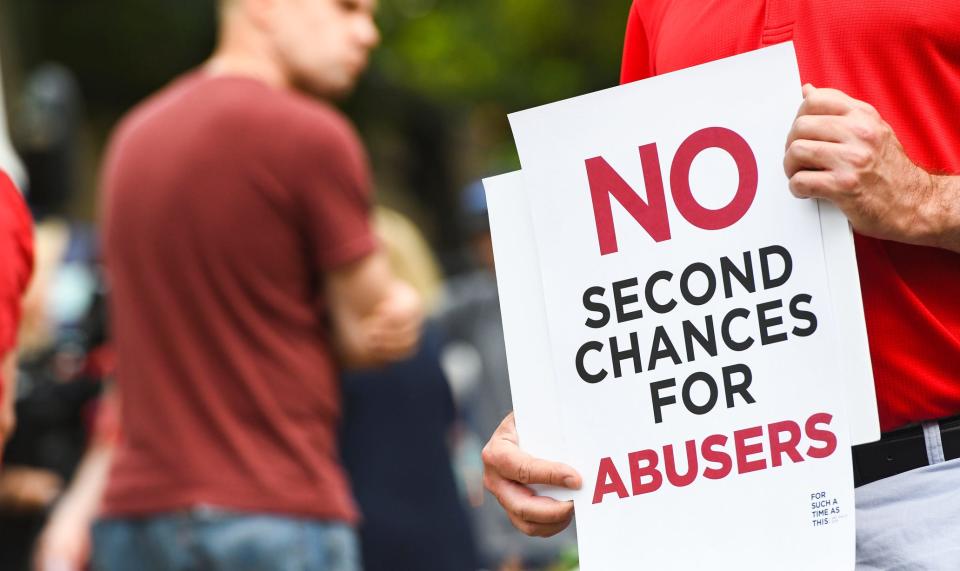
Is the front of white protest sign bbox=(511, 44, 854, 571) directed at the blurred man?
no

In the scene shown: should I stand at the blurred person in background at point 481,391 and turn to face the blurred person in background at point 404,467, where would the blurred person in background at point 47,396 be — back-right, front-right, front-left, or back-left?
front-right

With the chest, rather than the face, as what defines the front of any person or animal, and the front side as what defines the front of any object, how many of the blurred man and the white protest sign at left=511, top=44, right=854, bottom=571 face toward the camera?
1

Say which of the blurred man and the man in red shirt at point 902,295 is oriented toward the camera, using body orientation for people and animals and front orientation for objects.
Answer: the man in red shirt

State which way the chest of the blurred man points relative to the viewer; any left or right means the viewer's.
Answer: facing away from the viewer and to the right of the viewer

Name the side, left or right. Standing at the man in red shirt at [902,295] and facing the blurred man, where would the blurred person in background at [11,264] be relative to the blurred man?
left

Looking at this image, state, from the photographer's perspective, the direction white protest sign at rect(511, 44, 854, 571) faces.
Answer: facing the viewer

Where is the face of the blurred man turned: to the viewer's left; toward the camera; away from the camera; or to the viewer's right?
to the viewer's right

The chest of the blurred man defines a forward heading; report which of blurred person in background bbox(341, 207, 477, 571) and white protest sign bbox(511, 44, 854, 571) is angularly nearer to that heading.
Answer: the blurred person in background

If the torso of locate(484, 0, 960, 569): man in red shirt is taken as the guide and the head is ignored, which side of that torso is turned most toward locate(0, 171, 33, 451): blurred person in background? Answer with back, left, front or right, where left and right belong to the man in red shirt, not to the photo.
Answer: right
